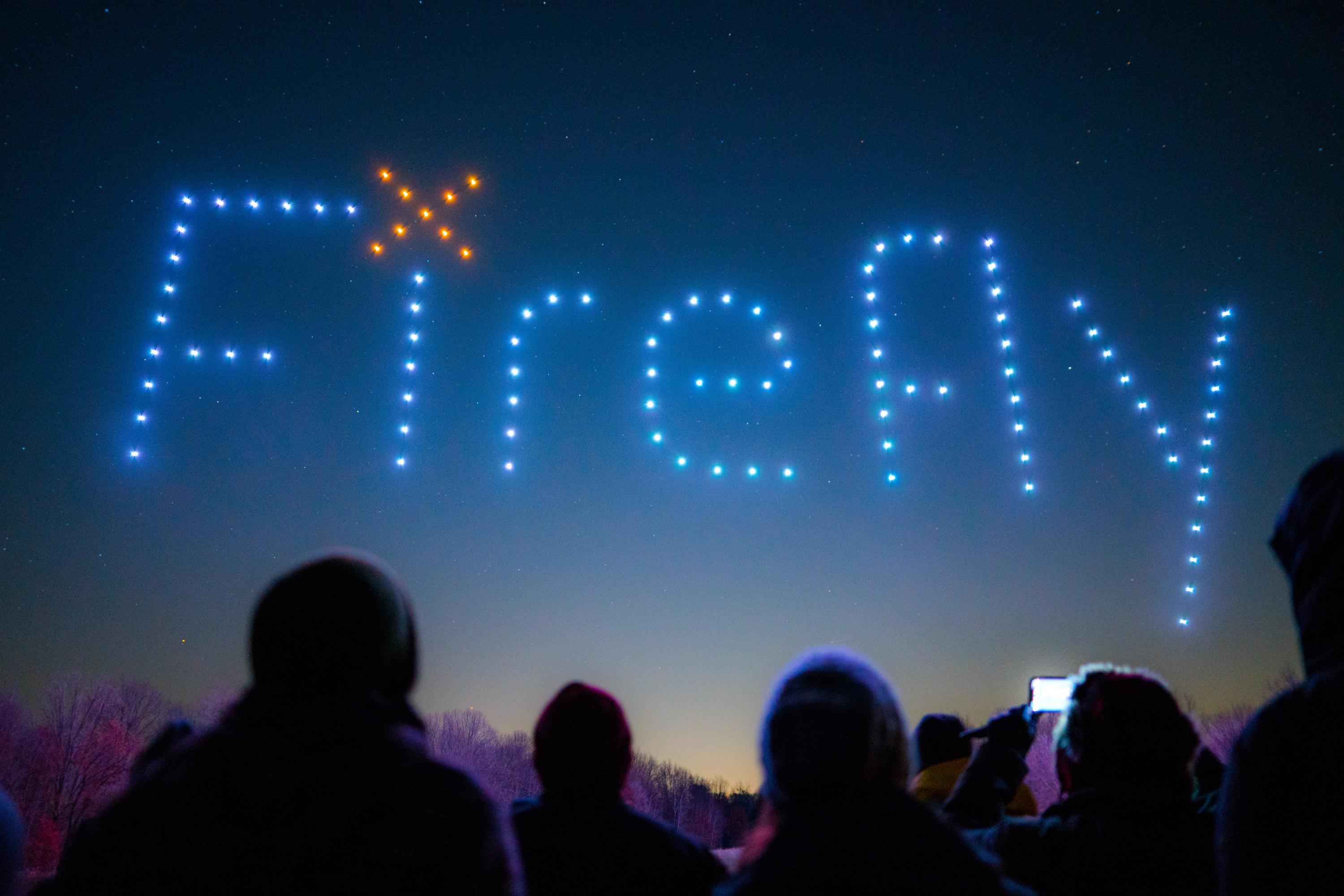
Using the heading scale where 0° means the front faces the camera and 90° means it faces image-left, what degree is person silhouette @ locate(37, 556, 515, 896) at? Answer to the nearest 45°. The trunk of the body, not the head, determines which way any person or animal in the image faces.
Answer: approximately 180°
